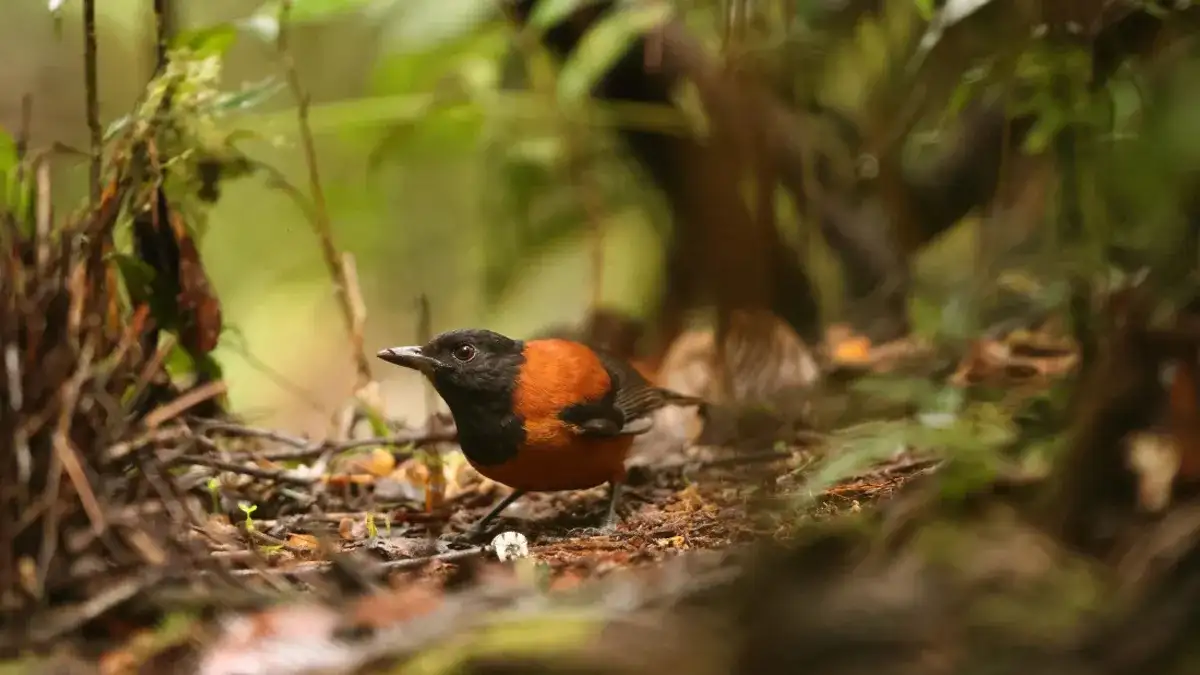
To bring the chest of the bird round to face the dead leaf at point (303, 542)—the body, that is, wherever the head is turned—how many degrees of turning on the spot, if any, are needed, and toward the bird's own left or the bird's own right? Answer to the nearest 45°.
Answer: approximately 45° to the bird's own left

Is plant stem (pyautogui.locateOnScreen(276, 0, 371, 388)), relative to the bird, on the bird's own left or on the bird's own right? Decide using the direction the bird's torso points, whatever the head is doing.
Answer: on the bird's own right

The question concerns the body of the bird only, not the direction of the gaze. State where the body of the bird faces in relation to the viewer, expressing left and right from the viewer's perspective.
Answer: facing to the left of the viewer

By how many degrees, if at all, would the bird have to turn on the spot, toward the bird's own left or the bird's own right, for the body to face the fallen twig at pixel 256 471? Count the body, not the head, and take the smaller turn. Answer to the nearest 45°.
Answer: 0° — it already faces it

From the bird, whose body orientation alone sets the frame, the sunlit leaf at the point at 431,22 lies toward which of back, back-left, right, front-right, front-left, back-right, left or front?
right
